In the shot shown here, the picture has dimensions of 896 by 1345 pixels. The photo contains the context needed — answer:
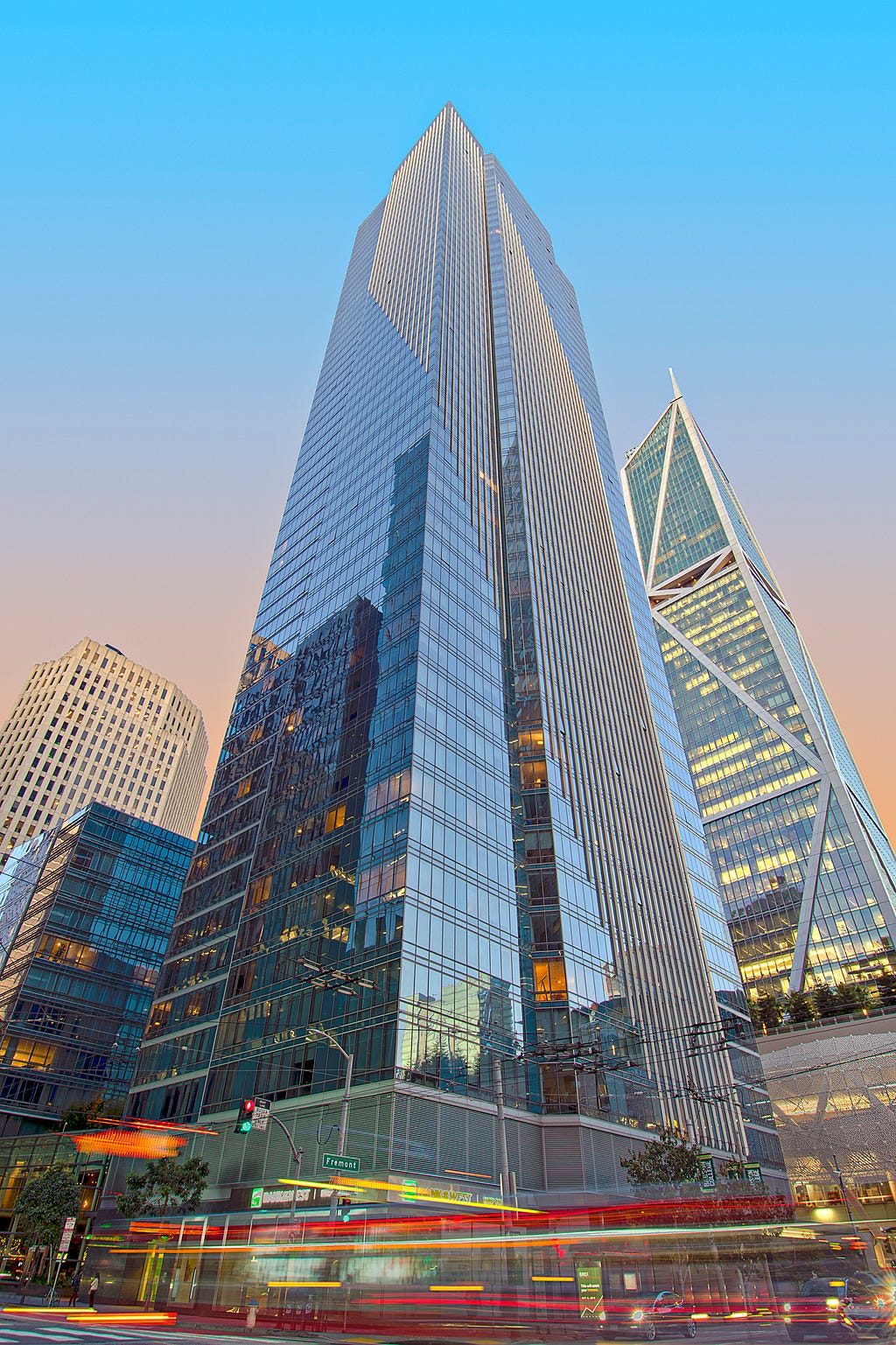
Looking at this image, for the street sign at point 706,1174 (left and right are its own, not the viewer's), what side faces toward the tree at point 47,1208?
right

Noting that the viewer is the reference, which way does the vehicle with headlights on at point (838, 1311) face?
facing the viewer and to the left of the viewer

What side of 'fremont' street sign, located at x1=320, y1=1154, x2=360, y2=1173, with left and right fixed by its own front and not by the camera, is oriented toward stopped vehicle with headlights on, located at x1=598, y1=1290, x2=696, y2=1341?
left

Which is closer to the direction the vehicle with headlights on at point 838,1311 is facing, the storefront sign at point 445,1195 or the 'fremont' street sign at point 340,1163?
the 'fremont' street sign

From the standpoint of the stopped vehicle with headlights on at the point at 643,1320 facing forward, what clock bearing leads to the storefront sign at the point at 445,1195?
The storefront sign is roughly at 3 o'clock from the stopped vehicle with headlights on.

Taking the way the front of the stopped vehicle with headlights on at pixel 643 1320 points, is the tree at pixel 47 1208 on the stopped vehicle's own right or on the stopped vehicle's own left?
on the stopped vehicle's own right

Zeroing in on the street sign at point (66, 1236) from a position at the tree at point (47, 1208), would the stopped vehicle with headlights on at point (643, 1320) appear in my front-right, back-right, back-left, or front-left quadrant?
front-left

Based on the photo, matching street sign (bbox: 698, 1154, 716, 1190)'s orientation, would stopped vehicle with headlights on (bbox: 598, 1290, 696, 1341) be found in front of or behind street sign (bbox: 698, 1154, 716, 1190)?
in front

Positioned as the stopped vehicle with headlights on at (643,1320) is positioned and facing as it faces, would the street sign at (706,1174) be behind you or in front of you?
behind

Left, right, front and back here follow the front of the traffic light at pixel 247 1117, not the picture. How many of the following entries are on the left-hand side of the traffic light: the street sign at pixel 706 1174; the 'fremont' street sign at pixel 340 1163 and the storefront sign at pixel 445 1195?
3

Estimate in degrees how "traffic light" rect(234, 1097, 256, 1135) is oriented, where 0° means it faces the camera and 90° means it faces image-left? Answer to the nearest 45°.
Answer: approximately 315°

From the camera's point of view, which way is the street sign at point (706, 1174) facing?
toward the camera

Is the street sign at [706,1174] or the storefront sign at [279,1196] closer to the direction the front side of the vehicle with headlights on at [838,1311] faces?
the storefront sign

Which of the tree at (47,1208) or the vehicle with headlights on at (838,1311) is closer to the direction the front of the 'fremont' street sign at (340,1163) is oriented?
the vehicle with headlights on

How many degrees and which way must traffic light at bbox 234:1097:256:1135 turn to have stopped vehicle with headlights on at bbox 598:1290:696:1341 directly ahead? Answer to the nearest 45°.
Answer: approximately 45° to its left

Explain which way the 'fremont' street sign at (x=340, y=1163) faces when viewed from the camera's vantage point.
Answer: facing the viewer
